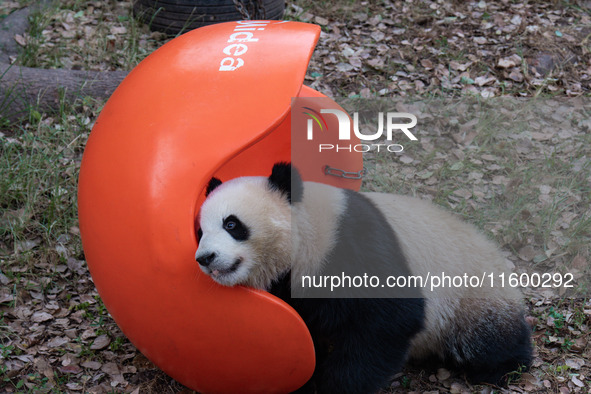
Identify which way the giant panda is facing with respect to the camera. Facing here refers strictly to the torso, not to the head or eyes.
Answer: to the viewer's left

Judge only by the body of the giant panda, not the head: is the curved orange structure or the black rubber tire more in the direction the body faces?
the curved orange structure

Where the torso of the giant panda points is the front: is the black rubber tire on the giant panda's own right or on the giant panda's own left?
on the giant panda's own right
